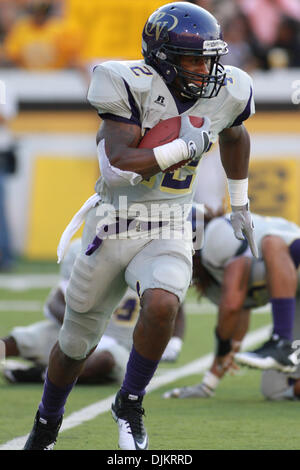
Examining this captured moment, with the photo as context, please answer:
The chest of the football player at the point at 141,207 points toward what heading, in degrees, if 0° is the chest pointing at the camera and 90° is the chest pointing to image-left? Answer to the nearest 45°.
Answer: approximately 315°

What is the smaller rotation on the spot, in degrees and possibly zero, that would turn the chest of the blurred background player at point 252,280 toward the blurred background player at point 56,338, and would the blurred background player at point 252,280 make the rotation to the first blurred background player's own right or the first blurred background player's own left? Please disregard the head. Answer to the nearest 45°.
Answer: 0° — they already face them

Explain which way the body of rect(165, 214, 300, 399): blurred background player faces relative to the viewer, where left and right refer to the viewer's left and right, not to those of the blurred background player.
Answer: facing to the left of the viewer

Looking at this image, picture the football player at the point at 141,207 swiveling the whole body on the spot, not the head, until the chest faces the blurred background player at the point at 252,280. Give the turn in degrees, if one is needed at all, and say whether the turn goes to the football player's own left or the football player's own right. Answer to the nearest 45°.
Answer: approximately 90° to the football player's own left

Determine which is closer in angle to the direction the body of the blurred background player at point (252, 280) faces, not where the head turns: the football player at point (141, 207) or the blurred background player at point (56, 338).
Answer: the blurred background player

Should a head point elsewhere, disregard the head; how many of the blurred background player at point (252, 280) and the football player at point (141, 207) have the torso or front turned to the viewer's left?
1
